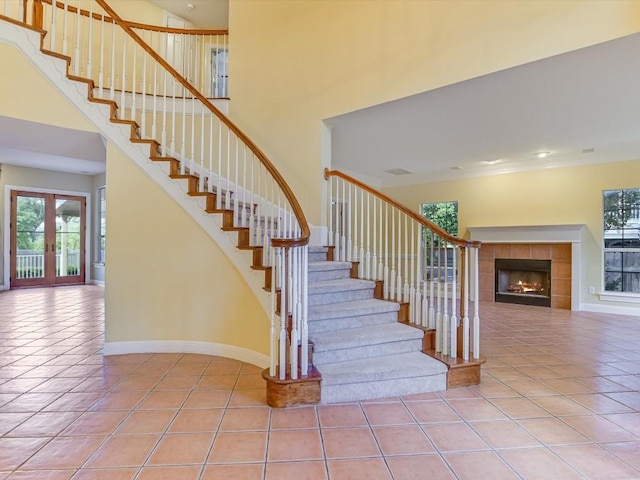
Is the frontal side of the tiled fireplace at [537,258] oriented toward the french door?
no

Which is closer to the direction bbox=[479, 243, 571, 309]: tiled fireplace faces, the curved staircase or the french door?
the curved staircase

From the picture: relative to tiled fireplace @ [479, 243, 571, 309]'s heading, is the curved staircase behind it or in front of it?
in front

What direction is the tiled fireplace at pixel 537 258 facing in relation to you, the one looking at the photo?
facing the viewer

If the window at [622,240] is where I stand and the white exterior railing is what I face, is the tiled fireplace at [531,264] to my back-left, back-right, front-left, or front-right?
front-right

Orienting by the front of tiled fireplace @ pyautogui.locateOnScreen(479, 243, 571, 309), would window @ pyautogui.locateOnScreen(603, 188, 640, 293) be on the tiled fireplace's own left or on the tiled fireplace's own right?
on the tiled fireplace's own left
